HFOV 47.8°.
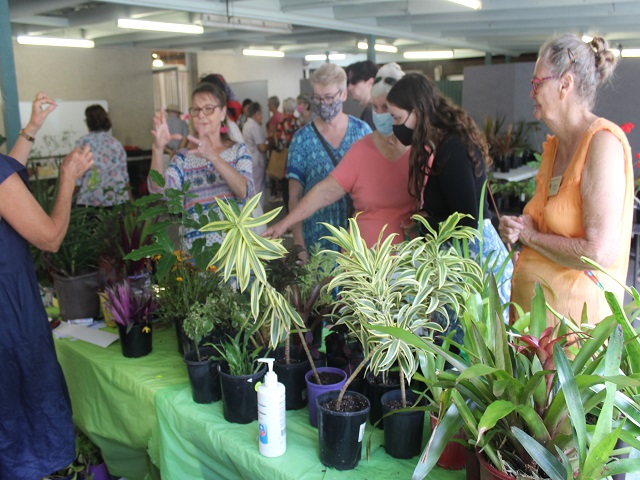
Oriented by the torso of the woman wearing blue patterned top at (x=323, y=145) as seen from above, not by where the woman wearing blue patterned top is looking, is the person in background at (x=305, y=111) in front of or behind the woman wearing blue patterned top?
behind

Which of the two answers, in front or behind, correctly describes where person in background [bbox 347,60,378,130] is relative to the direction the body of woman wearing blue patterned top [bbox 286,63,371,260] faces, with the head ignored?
behind

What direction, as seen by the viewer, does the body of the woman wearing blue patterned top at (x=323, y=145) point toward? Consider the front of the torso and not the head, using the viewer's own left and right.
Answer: facing the viewer

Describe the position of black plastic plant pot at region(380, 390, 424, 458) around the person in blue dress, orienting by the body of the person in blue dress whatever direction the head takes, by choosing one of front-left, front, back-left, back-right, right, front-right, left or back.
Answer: front-right

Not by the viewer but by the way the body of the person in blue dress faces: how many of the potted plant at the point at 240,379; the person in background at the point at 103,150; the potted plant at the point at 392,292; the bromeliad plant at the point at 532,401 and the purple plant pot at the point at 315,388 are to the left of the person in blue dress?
1

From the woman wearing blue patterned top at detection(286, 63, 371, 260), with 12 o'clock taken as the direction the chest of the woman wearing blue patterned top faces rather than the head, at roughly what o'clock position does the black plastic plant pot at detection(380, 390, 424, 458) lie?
The black plastic plant pot is roughly at 12 o'clock from the woman wearing blue patterned top.

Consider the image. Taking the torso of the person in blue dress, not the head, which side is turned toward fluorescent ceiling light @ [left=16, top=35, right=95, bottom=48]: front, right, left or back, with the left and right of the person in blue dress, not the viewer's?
left

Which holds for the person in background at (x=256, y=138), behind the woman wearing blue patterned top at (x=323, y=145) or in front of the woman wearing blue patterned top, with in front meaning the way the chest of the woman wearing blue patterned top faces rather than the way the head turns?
behind

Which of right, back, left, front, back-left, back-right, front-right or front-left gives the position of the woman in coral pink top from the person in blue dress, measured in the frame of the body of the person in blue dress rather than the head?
front

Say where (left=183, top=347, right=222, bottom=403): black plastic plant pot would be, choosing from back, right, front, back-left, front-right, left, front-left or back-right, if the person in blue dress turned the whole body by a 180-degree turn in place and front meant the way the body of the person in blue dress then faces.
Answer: back-left

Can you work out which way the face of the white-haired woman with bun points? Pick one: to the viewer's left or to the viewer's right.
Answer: to the viewer's left

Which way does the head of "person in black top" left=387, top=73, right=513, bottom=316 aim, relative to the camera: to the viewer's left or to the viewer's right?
to the viewer's left

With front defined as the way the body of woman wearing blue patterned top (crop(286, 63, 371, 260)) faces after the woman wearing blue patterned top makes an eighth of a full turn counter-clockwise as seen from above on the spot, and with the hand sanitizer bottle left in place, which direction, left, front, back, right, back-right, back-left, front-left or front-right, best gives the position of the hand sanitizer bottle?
front-right

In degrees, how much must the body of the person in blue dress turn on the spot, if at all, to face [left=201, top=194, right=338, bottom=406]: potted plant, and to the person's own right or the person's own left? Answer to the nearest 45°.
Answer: approximately 45° to the person's own right

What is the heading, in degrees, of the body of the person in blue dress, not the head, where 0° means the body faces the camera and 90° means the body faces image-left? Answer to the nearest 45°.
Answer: approximately 270°
